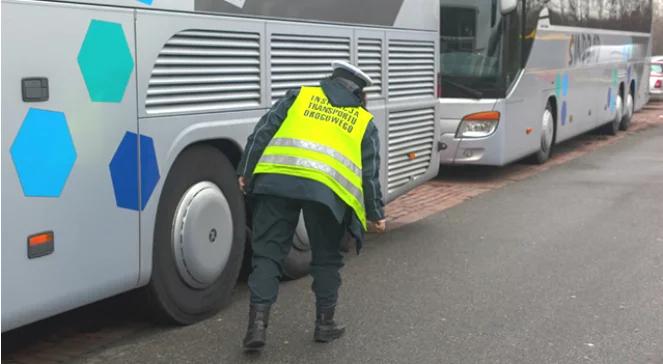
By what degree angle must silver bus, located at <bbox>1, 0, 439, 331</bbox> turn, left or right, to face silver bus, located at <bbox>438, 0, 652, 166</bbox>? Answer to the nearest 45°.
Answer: approximately 180°

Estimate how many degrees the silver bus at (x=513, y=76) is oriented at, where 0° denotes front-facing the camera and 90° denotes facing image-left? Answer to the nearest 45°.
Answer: approximately 45°

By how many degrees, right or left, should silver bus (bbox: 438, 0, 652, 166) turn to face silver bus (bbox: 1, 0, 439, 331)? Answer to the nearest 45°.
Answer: approximately 45° to its left

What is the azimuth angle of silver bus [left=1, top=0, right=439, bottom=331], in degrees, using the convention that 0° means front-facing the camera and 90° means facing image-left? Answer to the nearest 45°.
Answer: approximately 45°

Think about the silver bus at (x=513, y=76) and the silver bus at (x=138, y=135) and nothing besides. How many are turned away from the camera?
0
